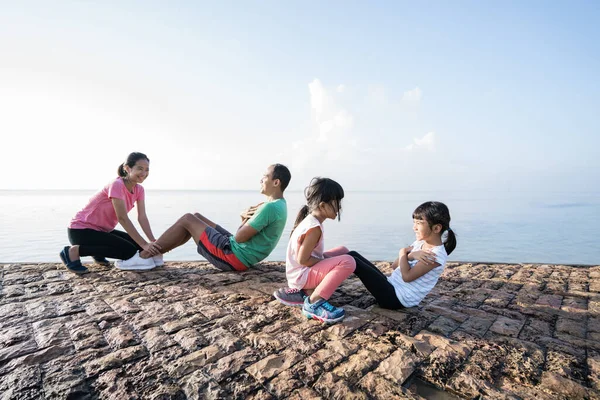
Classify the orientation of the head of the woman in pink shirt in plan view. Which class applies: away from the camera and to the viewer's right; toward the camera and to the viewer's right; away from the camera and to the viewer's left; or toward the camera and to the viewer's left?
toward the camera and to the viewer's right

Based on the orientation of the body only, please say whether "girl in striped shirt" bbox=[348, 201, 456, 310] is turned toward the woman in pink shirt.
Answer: yes

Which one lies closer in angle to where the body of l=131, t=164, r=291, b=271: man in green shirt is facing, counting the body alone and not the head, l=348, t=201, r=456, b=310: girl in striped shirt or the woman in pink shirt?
the woman in pink shirt

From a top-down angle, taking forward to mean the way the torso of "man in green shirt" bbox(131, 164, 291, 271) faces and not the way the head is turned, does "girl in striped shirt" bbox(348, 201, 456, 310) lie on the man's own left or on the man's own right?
on the man's own left

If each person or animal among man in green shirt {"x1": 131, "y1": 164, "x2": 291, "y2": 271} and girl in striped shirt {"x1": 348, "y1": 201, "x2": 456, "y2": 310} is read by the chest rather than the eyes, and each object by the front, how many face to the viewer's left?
2

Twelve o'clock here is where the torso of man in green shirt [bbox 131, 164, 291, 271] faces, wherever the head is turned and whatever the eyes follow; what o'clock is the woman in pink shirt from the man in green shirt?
The woman in pink shirt is roughly at 1 o'clock from the man in green shirt.

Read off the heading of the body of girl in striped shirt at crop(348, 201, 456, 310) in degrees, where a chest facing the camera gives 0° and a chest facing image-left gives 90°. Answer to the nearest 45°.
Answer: approximately 90°

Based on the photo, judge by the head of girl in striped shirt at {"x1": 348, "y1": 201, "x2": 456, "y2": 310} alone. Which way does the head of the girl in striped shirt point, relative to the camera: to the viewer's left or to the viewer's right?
to the viewer's left

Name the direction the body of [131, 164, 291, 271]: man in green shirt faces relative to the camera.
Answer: to the viewer's left
